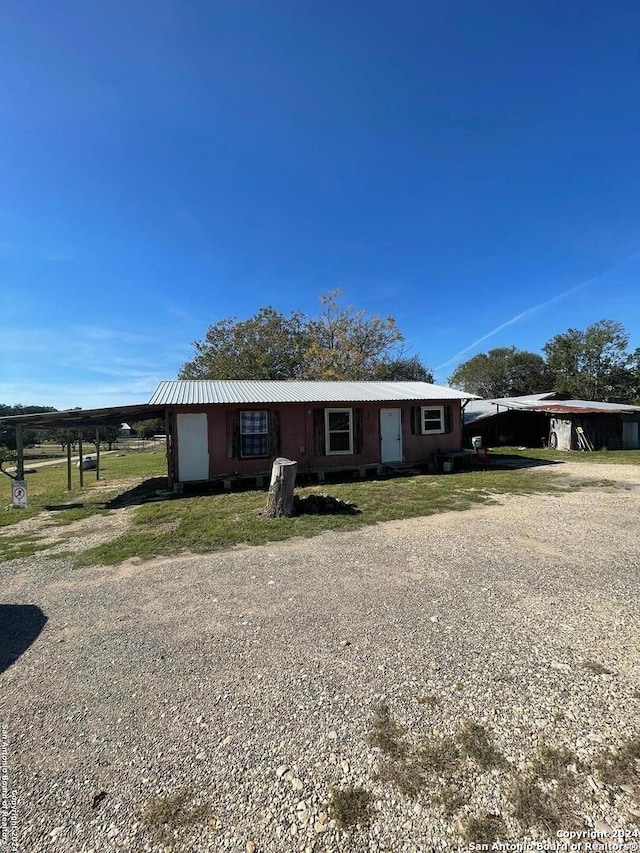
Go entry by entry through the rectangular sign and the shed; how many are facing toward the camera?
2

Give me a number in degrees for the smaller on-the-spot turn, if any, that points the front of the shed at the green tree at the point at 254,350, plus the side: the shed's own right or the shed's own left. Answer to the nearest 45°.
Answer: approximately 90° to the shed's own right

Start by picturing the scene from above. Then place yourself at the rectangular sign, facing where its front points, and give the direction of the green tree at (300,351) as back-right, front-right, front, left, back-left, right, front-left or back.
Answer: back-left

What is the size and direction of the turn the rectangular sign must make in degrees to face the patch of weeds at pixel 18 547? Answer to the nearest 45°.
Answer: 0° — it already faces it

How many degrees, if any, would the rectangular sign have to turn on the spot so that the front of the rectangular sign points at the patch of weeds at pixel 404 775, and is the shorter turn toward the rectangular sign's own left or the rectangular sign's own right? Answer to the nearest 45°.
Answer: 0° — it already faces it

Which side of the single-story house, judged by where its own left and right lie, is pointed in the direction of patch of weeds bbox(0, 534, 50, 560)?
front

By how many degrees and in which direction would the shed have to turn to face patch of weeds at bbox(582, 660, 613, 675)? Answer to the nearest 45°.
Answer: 0° — it already faces it

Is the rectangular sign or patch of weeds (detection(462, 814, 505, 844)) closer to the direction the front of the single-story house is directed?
the patch of weeds

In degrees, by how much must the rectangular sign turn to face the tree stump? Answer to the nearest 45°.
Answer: approximately 45° to its left

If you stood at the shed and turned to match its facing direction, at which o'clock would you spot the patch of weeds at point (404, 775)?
The patch of weeds is roughly at 12 o'clock from the shed.

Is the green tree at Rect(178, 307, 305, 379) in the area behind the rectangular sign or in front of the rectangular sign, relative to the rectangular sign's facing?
behind

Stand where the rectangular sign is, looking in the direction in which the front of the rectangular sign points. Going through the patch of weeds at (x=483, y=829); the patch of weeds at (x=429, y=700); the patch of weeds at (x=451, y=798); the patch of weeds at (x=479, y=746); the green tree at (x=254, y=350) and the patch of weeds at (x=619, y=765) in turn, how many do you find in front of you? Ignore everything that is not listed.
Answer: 5

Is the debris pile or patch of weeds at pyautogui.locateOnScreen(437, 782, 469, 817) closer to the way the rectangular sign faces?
the patch of weeds
